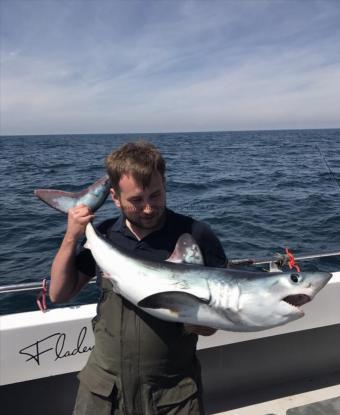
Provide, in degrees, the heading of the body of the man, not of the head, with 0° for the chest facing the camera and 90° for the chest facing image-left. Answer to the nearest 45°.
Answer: approximately 0°
